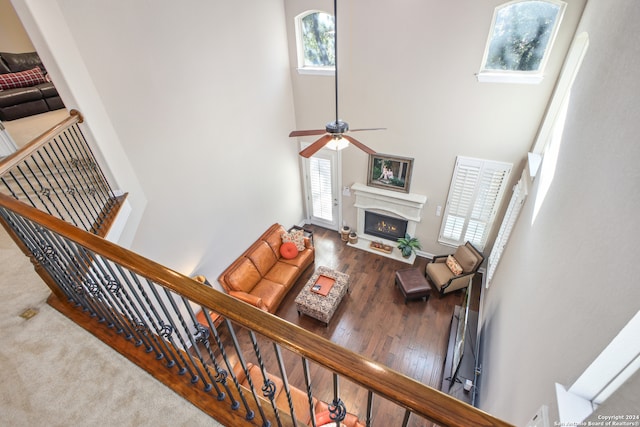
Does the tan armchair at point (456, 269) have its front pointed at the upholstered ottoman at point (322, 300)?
yes

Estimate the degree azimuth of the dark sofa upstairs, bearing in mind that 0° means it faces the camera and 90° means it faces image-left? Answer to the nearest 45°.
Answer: approximately 315°

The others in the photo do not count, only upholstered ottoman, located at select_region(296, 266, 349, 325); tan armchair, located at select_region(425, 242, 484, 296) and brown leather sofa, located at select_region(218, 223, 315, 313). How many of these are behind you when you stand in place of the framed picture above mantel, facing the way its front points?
0

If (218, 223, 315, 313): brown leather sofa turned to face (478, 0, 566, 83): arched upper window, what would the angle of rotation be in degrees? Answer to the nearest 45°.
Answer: approximately 45° to its left

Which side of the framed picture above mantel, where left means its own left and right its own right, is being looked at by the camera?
front

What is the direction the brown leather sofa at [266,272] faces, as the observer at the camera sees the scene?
facing the viewer and to the right of the viewer

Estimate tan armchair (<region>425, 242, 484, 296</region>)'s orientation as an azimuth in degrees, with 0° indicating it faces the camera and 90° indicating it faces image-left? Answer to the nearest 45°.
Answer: approximately 45°

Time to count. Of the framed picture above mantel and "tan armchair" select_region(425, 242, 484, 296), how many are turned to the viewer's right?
0

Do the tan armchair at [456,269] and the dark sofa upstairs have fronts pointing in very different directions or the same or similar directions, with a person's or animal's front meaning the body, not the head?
very different directions

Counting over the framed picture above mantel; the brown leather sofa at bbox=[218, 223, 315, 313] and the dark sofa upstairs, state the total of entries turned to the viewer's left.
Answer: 0
